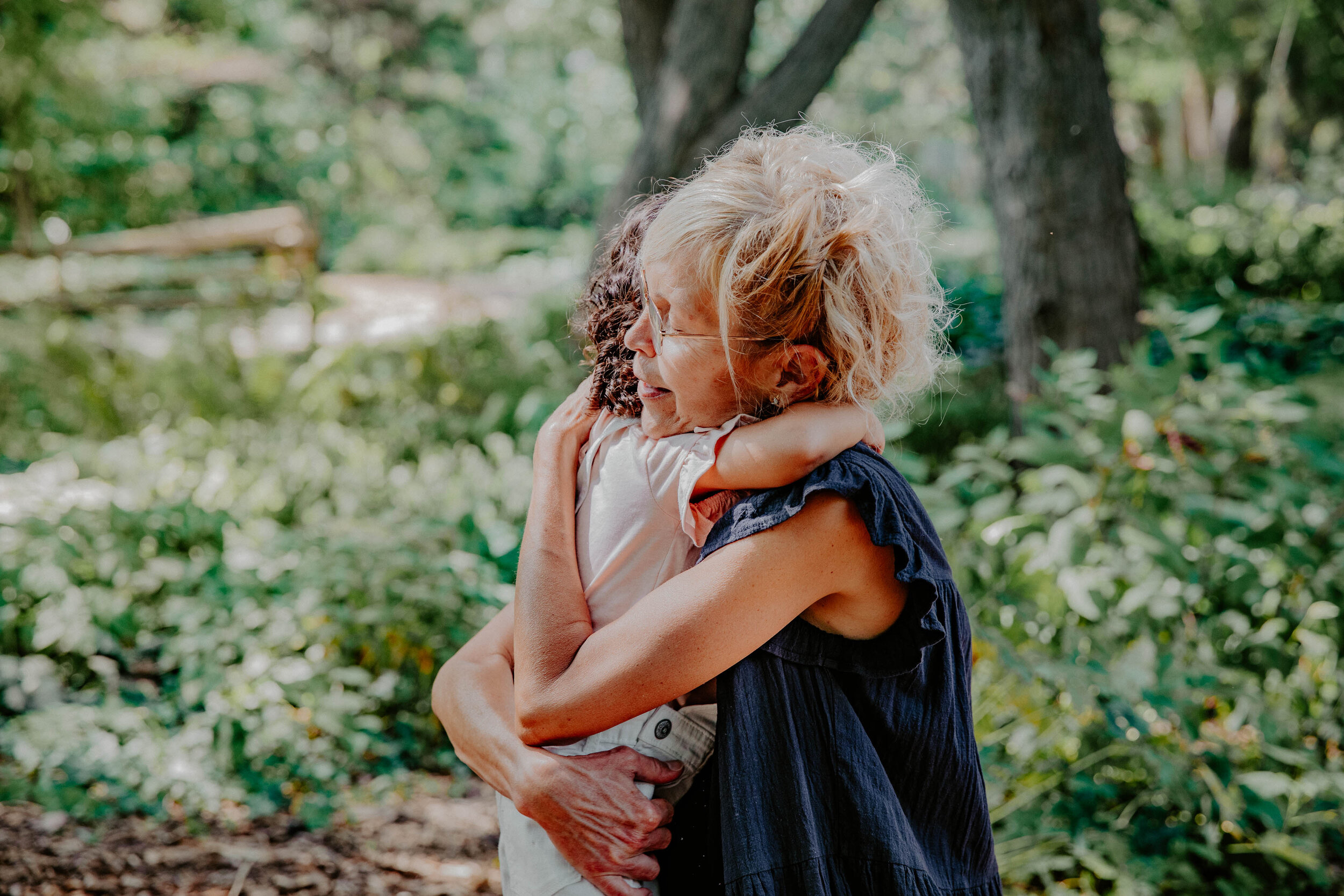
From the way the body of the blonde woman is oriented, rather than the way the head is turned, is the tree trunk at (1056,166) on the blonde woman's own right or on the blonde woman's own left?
on the blonde woman's own right

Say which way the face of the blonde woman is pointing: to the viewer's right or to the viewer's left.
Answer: to the viewer's left

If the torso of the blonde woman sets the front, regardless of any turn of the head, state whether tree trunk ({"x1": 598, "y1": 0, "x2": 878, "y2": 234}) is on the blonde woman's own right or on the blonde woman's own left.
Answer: on the blonde woman's own right

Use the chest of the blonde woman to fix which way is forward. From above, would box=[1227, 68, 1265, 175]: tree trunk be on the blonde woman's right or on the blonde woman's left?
on the blonde woman's right

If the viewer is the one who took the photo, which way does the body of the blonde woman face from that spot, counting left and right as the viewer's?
facing to the left of the viewer
